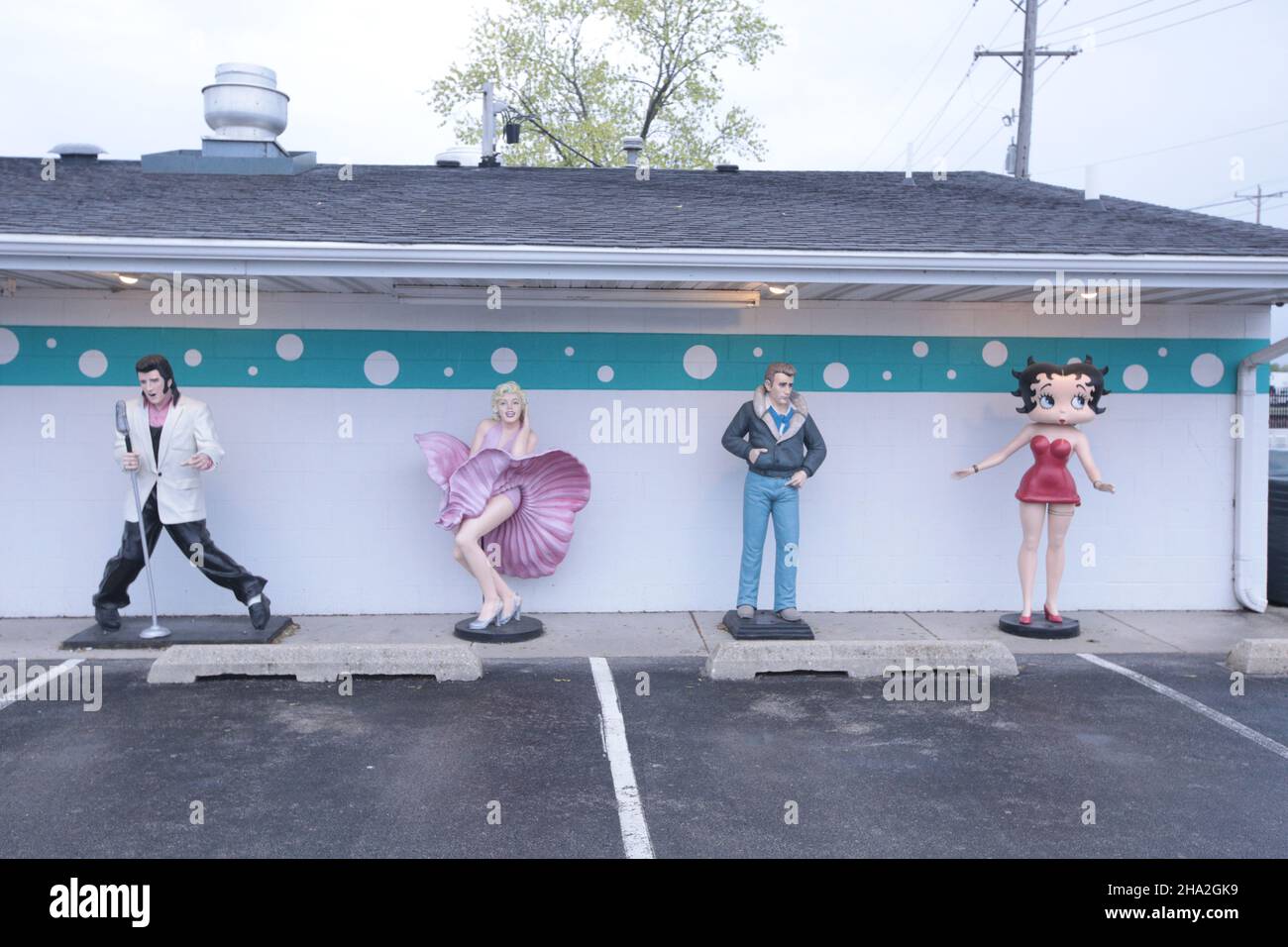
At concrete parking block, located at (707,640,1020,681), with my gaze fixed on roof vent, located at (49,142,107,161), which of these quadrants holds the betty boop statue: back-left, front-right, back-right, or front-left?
back-right

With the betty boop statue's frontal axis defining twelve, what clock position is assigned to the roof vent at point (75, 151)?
The roof vent is roughly at 3 o'clock from the betty boop statue.

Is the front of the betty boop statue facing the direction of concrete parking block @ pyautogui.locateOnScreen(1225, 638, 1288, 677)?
no

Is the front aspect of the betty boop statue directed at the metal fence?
no

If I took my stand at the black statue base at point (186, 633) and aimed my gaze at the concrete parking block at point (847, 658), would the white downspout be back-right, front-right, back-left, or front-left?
front-left

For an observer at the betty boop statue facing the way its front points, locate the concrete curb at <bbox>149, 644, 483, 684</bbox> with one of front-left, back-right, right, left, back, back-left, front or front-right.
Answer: front-right

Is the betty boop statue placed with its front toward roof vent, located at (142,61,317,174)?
no

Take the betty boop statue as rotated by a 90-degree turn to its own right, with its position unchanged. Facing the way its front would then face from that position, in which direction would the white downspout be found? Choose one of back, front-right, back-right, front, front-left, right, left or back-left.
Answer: back-right

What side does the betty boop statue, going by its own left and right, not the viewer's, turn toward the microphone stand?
right

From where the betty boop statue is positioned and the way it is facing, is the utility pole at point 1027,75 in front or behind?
behind

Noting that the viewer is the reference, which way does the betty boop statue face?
facing the viewer

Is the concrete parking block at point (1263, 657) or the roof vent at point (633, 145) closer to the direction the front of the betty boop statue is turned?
the concrete parking block
